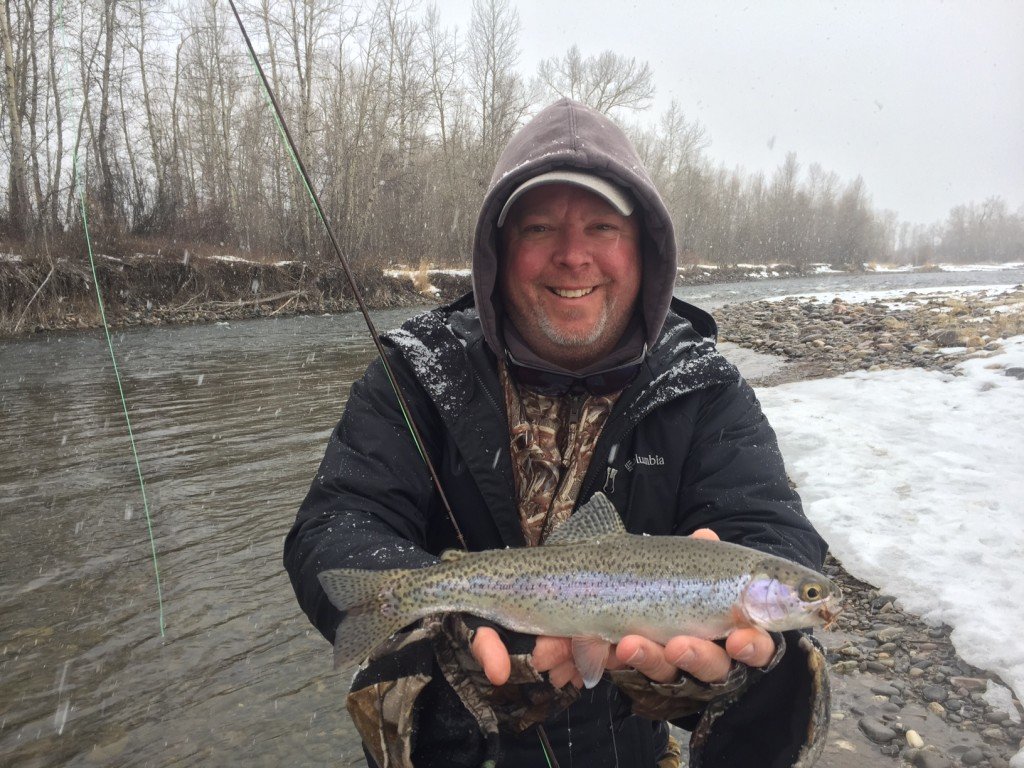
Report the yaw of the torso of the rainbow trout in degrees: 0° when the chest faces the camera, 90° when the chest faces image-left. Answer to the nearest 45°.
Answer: approximately 270°

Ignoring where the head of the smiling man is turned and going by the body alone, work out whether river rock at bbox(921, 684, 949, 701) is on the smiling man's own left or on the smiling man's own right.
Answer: on the smiling man's own left

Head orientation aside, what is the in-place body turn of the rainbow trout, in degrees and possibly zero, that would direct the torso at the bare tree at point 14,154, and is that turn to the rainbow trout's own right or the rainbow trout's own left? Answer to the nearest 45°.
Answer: approximately 135° to the rainbow trout's own left

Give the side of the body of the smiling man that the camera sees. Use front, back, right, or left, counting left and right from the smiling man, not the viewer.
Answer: front

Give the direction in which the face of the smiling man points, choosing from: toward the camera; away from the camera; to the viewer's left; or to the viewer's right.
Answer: toward the camera

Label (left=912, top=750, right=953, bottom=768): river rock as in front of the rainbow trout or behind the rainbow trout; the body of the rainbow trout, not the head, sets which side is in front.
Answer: in front

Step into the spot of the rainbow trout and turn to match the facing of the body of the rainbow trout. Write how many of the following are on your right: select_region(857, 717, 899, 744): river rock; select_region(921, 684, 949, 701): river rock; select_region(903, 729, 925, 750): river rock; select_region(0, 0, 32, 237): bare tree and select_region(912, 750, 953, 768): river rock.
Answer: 0

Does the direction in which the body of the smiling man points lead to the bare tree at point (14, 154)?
no
